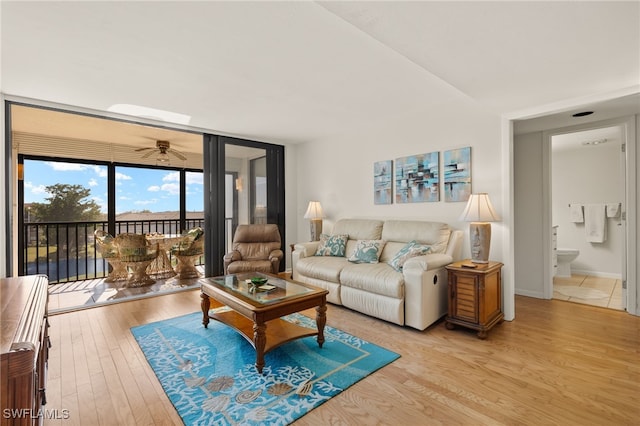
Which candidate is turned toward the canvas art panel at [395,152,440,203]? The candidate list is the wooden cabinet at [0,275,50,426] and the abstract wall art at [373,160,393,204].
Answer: the wooden cabinet

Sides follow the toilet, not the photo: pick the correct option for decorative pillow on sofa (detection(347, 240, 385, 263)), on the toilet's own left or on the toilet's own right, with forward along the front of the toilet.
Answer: on the toilet's own right

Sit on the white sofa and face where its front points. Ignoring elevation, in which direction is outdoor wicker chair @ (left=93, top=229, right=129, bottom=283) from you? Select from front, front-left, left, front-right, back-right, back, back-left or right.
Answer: front-right

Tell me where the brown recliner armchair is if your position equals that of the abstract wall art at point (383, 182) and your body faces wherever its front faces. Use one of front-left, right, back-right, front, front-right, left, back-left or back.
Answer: front-right

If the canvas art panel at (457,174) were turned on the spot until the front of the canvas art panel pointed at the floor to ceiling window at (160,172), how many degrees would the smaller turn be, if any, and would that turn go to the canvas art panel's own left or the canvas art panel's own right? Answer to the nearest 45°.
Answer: approximately 45° to the canvas art panel's own right

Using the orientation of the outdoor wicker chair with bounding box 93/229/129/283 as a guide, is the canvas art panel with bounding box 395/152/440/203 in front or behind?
in front

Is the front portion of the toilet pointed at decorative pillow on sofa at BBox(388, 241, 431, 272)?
no

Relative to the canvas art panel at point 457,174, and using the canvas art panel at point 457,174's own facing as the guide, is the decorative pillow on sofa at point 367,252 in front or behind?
in front

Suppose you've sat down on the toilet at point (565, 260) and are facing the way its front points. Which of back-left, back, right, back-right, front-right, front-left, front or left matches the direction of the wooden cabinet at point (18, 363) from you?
right

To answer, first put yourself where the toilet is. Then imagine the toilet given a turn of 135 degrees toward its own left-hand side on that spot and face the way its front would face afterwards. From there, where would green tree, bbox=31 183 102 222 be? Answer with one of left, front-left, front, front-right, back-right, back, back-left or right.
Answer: left

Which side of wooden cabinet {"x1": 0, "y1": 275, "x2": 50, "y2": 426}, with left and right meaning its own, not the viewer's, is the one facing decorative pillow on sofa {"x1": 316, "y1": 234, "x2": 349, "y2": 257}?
front

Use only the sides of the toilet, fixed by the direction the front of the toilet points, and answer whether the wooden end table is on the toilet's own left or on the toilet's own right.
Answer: on the toilet's own right

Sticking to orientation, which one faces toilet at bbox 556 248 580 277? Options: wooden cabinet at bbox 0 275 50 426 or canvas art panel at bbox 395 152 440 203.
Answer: the wooden cabinet

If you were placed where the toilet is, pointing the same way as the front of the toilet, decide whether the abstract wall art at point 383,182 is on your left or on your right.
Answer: on your right

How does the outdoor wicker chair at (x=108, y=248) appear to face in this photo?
to the viewer's right

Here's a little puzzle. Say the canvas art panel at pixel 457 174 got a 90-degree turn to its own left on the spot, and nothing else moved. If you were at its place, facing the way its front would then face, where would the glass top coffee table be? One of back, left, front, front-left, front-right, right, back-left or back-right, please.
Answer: right
